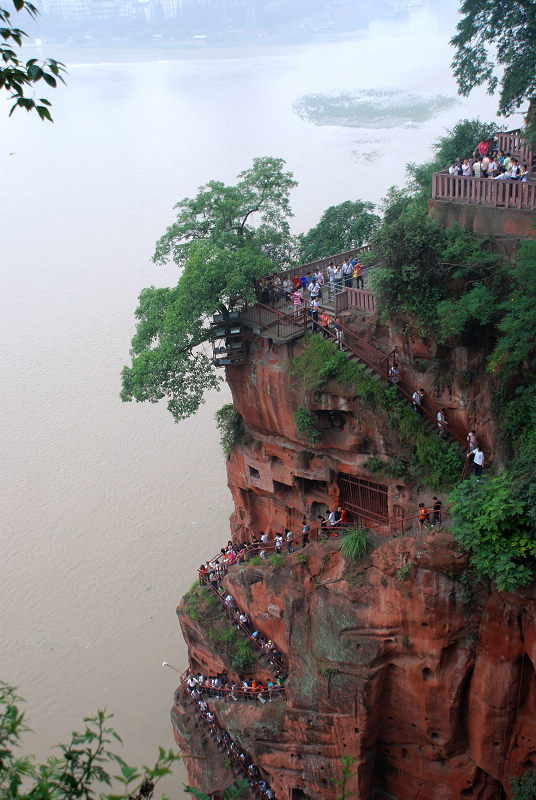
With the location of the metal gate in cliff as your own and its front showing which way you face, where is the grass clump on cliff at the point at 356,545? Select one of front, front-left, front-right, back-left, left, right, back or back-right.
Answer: front-left

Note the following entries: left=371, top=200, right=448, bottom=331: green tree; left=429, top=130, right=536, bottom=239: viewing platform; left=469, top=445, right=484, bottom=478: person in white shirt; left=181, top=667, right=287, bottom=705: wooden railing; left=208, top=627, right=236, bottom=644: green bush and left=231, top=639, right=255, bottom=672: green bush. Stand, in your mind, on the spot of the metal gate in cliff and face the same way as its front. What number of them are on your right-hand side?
3

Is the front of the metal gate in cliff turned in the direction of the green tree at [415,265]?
no

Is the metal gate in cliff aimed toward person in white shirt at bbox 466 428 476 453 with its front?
no

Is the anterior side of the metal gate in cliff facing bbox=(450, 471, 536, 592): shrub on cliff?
no
